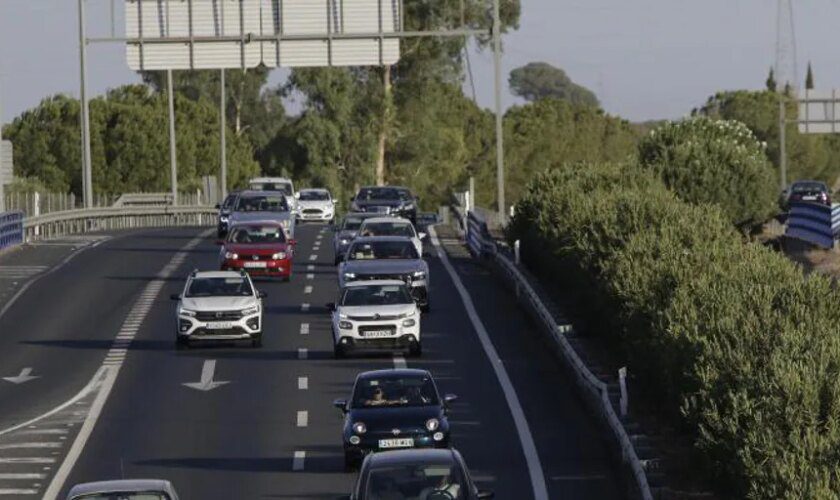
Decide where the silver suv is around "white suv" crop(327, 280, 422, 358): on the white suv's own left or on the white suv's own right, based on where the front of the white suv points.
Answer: on the white suv's own right

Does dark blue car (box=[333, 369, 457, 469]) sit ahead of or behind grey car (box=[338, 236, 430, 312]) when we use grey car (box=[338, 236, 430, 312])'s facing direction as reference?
ahead

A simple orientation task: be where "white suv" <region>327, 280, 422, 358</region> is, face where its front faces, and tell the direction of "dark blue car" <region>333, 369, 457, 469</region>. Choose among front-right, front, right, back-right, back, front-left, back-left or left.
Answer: front

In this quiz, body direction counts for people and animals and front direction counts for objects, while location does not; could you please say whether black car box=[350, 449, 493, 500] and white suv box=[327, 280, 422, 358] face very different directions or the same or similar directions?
same or similar directions

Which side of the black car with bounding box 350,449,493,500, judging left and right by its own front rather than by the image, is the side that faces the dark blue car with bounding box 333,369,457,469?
back

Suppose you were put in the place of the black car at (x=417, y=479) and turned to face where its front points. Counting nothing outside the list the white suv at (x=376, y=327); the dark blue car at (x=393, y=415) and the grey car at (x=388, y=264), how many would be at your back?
3

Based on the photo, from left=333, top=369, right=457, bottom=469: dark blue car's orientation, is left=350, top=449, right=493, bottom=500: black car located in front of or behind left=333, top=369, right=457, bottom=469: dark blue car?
in front

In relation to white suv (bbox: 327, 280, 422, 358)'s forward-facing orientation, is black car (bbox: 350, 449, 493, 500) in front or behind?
in front

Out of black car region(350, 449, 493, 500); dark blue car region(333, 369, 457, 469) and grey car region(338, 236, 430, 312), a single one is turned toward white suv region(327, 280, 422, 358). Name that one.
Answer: the grey car

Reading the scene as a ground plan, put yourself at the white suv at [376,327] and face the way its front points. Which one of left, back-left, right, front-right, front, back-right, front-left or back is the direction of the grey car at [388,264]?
back

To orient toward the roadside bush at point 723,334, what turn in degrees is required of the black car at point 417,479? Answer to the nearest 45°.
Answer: approximately 135° to its left

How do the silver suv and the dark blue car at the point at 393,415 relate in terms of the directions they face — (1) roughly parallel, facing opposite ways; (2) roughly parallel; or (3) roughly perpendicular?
roughly parallel

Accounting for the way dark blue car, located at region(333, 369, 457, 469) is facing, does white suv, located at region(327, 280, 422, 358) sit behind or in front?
behind

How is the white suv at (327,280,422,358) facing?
toward the camera

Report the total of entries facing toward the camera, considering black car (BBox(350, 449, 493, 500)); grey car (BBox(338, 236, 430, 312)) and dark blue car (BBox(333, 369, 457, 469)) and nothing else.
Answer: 3

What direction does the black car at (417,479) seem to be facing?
toward the camera
